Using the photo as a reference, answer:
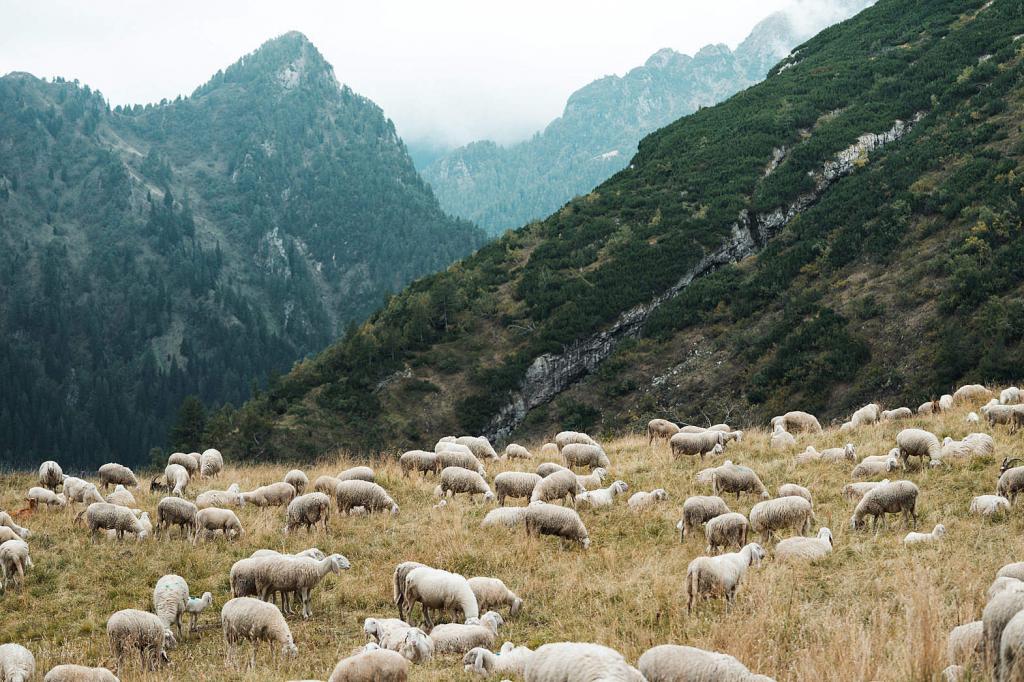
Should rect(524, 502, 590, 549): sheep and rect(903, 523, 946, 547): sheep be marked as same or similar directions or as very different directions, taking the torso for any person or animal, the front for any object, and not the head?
same or similar directions

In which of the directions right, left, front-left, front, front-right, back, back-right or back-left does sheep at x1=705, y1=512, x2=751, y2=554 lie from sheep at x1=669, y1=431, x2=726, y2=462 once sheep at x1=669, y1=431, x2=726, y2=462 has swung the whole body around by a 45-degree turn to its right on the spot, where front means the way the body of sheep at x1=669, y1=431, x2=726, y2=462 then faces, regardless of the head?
front-right

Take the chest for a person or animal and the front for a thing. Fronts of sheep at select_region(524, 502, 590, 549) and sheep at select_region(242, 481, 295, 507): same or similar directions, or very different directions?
very different directions

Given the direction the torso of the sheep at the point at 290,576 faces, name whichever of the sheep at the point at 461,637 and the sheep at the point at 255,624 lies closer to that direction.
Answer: the sheep at the point at 461,637

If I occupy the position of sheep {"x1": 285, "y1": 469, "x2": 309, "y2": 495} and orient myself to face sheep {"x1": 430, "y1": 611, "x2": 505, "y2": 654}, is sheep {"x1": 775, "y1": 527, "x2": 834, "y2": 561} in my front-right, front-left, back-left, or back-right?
front-left

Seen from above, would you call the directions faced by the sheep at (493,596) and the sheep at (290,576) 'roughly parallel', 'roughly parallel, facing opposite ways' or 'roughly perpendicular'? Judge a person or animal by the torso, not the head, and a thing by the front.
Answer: roughly parallel

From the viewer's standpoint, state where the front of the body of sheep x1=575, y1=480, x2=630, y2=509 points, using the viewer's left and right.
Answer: facing to the right of the viewer

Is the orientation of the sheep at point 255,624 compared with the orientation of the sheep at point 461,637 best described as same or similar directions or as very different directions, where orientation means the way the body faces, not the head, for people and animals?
same or similar directions

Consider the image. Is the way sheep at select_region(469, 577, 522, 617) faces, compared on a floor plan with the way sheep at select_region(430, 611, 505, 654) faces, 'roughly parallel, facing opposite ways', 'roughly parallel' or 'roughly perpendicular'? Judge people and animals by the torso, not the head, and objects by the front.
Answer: roughly parallel

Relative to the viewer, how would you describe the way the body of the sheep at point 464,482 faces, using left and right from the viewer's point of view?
facing to the right of the viewer

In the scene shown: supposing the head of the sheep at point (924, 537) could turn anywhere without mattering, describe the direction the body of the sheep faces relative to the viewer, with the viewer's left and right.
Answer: facing to the right of the viewer
